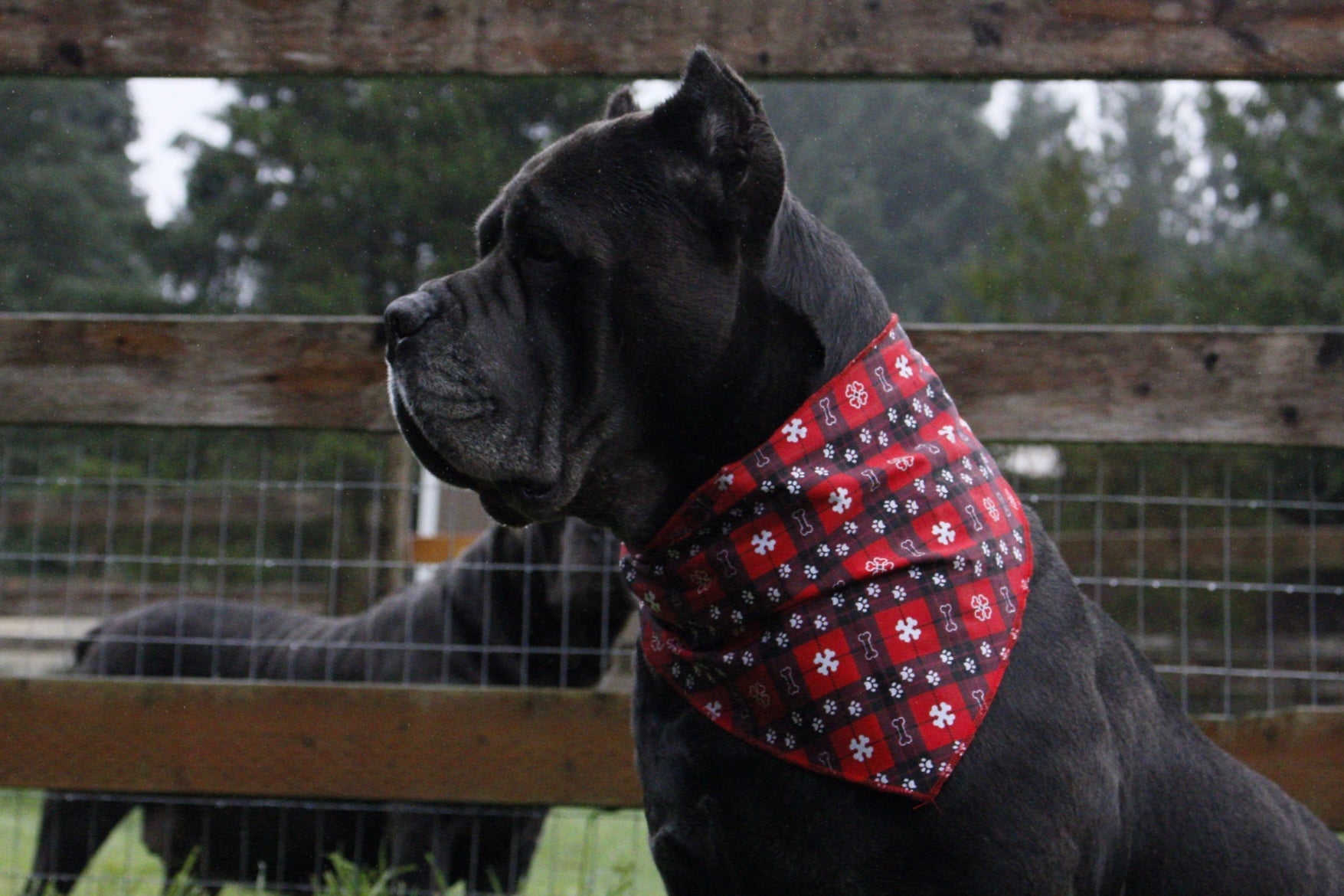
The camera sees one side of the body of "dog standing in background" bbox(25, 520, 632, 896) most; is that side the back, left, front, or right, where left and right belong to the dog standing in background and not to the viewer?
right

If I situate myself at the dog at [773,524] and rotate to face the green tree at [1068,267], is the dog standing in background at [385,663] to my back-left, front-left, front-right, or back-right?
front-left

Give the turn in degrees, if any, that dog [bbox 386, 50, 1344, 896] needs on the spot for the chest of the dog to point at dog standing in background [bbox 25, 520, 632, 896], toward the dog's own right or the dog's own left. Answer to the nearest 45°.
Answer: approximately 45° to the dog's own right

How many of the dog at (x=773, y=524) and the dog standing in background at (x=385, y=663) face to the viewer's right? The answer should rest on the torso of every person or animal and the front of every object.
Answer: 1

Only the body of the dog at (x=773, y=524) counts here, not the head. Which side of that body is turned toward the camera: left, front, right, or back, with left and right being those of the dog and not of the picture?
left

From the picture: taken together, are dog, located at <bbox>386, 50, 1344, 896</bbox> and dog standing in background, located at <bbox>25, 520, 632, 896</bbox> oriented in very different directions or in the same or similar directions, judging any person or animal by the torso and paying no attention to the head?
very different directions

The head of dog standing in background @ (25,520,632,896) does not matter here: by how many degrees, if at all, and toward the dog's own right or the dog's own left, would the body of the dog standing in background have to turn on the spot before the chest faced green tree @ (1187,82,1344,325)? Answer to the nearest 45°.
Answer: approximately 45° to the dog's own left

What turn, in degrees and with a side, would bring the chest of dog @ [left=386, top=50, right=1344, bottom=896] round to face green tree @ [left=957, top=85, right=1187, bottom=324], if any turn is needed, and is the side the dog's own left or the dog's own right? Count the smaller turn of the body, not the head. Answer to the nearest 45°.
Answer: approximately 90° to the dog's own right
